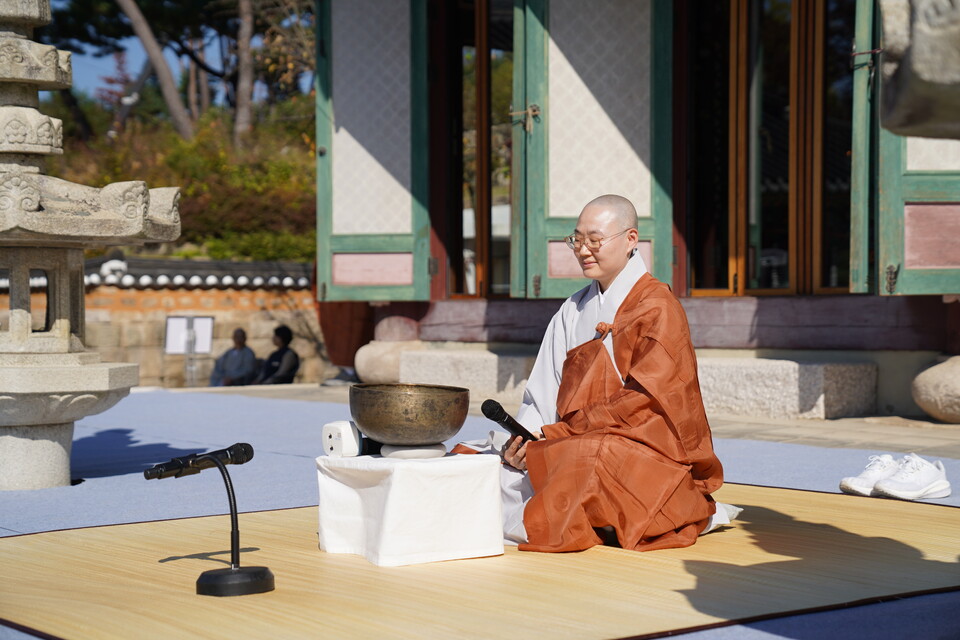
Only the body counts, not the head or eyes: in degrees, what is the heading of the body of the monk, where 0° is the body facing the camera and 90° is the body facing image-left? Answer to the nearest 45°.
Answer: approximately 45°

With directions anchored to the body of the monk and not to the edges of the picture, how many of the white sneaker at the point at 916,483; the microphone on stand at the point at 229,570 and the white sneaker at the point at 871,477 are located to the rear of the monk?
2

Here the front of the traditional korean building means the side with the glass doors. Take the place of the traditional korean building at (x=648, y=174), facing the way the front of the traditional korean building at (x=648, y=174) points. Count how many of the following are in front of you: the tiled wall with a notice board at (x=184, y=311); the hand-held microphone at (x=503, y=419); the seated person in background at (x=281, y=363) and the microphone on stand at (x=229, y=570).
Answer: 2

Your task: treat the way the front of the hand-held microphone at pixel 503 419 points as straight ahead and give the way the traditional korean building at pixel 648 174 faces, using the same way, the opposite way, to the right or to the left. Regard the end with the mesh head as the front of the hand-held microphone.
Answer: to the left

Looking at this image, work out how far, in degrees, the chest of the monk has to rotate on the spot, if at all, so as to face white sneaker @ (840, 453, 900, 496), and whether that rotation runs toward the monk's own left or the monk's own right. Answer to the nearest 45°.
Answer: approximately 180°

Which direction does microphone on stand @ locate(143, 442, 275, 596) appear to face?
to the viewer's right

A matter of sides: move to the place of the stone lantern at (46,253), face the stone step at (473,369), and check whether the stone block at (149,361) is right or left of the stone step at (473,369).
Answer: left

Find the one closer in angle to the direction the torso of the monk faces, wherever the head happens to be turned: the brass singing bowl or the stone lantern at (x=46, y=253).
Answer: the brass singing bowl

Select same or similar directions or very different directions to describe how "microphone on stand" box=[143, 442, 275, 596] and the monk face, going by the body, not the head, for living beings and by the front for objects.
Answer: very different directions

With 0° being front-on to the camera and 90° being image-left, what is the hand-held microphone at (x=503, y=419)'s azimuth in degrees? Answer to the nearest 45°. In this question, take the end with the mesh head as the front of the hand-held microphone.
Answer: approximately 90°
